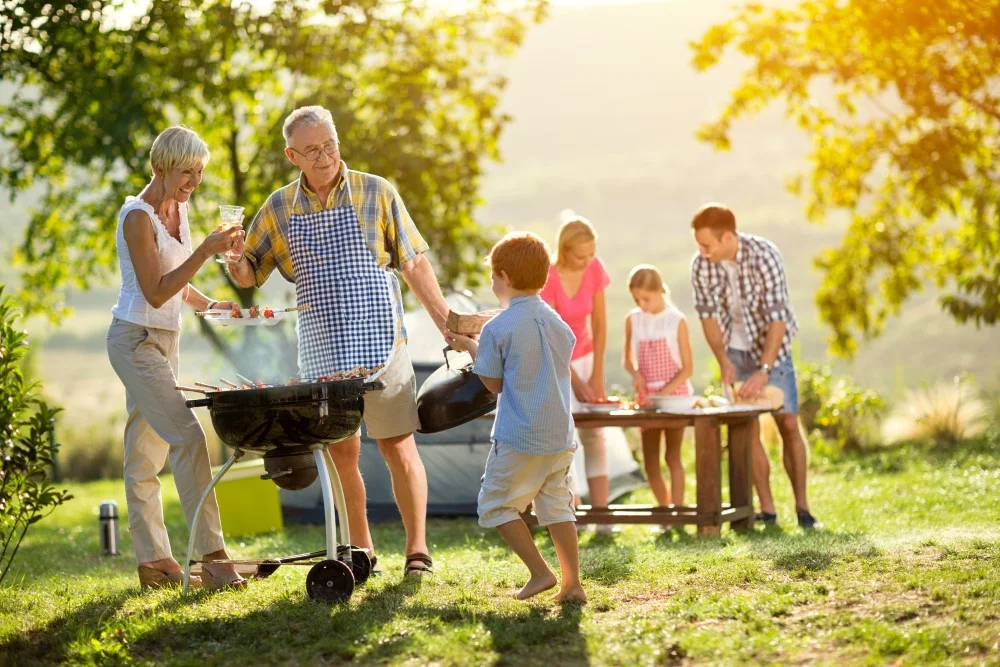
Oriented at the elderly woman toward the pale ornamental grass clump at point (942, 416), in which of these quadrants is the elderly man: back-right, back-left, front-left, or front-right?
front-right

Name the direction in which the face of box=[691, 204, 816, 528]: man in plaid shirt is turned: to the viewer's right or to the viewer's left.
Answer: to the viewer's left

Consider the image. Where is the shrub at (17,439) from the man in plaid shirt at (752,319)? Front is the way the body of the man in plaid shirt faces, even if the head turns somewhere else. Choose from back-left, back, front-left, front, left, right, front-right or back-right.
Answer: front

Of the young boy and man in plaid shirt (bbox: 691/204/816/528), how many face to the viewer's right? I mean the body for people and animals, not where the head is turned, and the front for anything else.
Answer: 0

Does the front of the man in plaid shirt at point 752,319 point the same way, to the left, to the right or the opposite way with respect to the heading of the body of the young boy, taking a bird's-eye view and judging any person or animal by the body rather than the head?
to the left

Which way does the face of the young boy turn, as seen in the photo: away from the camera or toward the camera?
away from the camera

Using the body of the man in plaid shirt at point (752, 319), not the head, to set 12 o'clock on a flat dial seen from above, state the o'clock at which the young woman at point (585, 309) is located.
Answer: The young woman is roughly at 1 o'clock from the man in plaid shirt.

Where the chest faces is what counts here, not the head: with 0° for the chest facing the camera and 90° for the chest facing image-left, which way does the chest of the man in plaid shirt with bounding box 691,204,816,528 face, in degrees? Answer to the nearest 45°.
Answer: approximately 45°

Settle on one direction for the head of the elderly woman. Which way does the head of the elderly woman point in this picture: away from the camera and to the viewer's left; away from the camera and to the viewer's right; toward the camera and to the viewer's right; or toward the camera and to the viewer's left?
toward the camera and to the viewer's right

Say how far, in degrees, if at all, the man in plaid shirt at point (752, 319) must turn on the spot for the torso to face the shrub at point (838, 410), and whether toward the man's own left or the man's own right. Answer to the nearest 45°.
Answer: approximately 135° to the man's own right

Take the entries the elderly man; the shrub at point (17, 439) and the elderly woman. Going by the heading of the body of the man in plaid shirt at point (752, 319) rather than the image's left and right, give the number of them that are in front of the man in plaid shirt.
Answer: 3

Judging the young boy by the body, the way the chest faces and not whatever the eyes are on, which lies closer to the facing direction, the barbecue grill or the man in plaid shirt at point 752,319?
the barbecue grill

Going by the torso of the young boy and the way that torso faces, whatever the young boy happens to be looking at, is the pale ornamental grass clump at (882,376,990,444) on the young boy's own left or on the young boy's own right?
on the young boy's own right

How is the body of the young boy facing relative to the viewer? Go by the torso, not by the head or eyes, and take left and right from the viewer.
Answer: facing away from the viewer and to the left of the viewer

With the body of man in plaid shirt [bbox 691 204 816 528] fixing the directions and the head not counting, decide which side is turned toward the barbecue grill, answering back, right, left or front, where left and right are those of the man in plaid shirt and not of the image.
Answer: front

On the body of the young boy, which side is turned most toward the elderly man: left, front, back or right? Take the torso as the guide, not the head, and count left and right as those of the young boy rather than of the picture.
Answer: front
